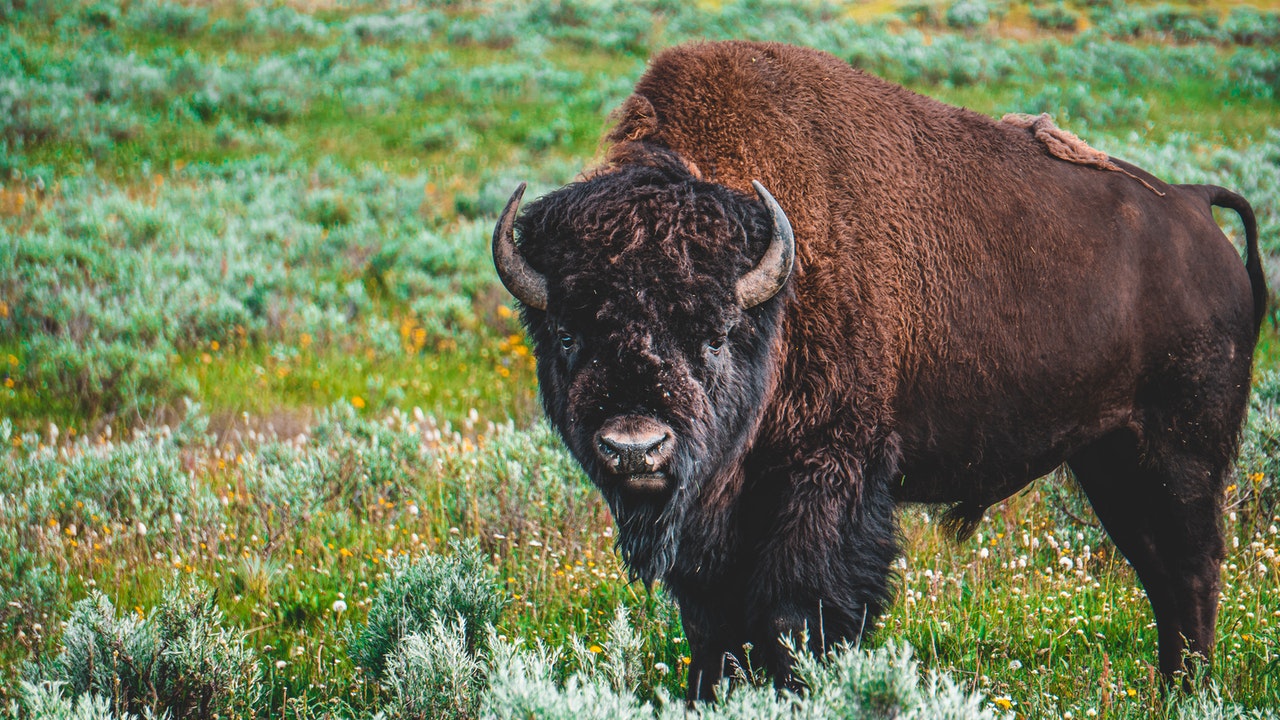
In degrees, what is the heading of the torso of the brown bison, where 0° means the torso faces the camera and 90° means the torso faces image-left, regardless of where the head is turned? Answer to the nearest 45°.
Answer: approximately 45°

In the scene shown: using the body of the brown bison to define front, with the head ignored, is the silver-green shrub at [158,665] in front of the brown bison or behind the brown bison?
in front

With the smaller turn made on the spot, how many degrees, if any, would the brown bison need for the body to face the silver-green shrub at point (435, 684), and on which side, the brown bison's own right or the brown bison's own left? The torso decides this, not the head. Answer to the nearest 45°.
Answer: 0° — it already faces it

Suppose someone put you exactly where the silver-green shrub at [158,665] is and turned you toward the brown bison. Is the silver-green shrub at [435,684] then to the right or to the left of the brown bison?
right
